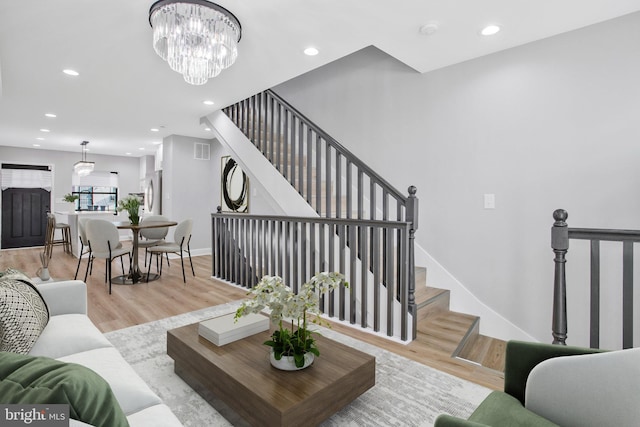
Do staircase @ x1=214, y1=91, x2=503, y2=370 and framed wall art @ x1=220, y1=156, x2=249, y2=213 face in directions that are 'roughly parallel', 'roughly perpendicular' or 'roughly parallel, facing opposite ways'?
roughly perpendicular

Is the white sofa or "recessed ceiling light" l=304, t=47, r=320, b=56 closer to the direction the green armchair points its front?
the white sofa

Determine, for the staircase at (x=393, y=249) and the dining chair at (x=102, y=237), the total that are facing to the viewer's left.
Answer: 0

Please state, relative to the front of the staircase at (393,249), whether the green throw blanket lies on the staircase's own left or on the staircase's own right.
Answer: on the staircase's own right

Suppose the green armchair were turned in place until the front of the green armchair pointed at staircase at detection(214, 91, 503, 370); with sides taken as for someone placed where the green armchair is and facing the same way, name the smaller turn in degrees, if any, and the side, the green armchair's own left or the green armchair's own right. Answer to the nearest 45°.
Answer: approximately 90° to the green armchair's own right

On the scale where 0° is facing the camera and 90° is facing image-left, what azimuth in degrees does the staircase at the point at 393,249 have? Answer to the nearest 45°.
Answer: approximately 315°

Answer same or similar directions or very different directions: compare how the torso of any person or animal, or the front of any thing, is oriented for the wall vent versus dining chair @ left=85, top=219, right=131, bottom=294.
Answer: very different directions
